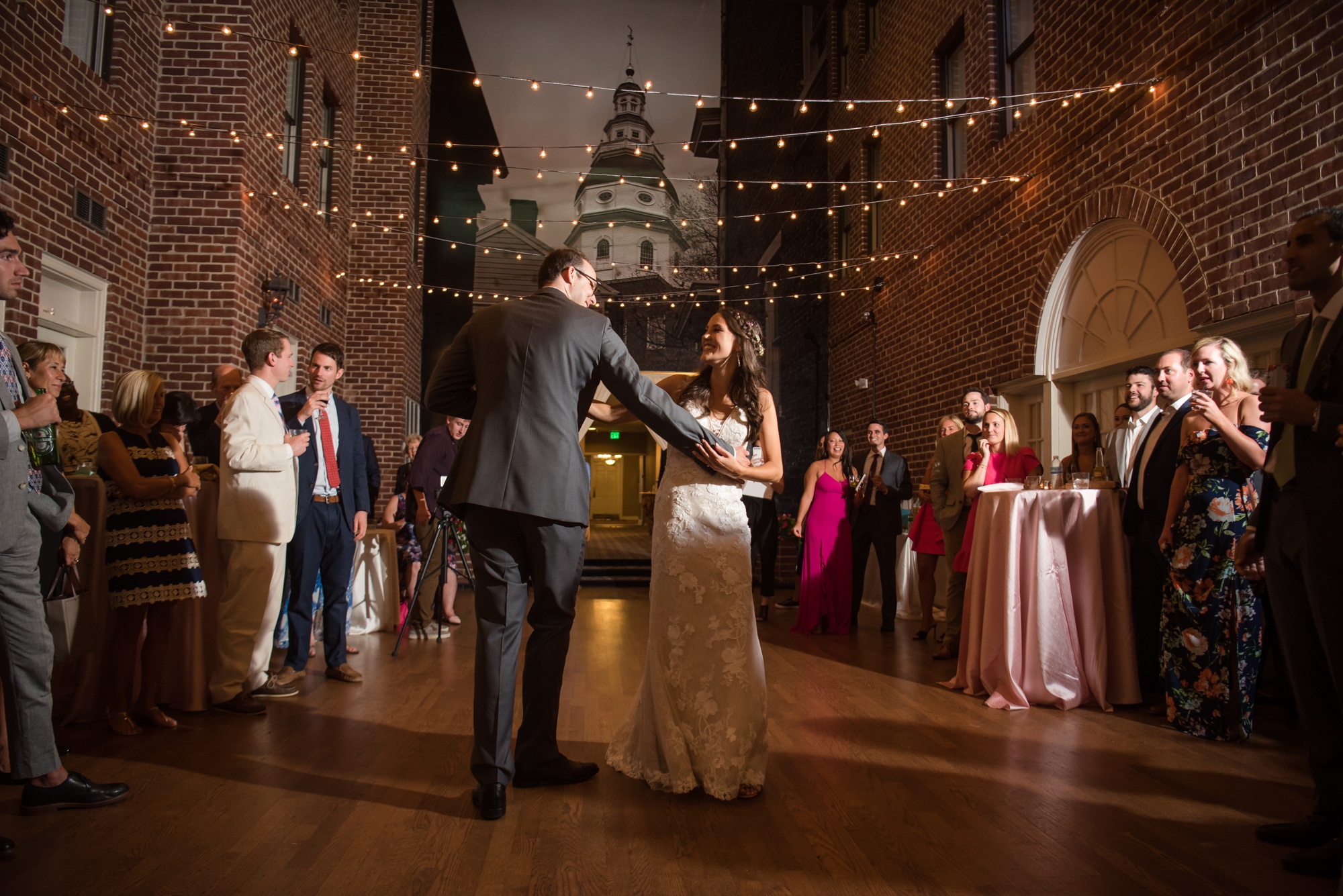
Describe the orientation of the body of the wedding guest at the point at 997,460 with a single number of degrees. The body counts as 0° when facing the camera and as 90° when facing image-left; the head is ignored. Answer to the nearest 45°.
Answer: approximately 45°

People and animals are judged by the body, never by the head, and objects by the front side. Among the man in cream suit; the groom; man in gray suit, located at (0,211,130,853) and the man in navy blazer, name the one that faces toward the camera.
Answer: the man in navy blazer

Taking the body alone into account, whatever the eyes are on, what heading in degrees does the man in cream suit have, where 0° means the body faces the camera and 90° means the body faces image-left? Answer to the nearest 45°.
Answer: approximately 270°

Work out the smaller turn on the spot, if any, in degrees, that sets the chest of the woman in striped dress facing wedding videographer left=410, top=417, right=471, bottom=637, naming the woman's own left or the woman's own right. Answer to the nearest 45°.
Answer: approximately 90° to the woman's own left

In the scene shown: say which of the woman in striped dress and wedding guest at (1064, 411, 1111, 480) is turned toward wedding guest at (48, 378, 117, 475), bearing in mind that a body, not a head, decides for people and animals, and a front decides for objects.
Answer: wedding guest at (1064, 411, 1111, 480)

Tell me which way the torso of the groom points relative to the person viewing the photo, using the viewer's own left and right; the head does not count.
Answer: facing away from the viewer and to the right of the viewer

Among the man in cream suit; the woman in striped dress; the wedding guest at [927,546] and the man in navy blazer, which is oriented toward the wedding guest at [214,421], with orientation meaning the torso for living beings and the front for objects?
the wedding guest at [927,546]

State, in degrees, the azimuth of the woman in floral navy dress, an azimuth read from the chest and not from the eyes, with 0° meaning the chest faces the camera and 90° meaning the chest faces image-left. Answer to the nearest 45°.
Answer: approximately 45°

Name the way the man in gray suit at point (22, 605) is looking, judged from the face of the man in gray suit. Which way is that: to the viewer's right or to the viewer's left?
to the viewer's right

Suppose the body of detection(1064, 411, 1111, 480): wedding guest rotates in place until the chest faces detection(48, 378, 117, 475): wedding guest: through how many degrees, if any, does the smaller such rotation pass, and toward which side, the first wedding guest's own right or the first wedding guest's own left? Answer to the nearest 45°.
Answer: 0° — they already face them

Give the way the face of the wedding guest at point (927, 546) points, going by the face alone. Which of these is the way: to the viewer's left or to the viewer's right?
to the viewer's left

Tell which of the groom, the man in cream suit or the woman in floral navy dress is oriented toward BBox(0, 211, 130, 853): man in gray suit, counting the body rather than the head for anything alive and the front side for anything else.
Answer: the woman in floral navy dress
